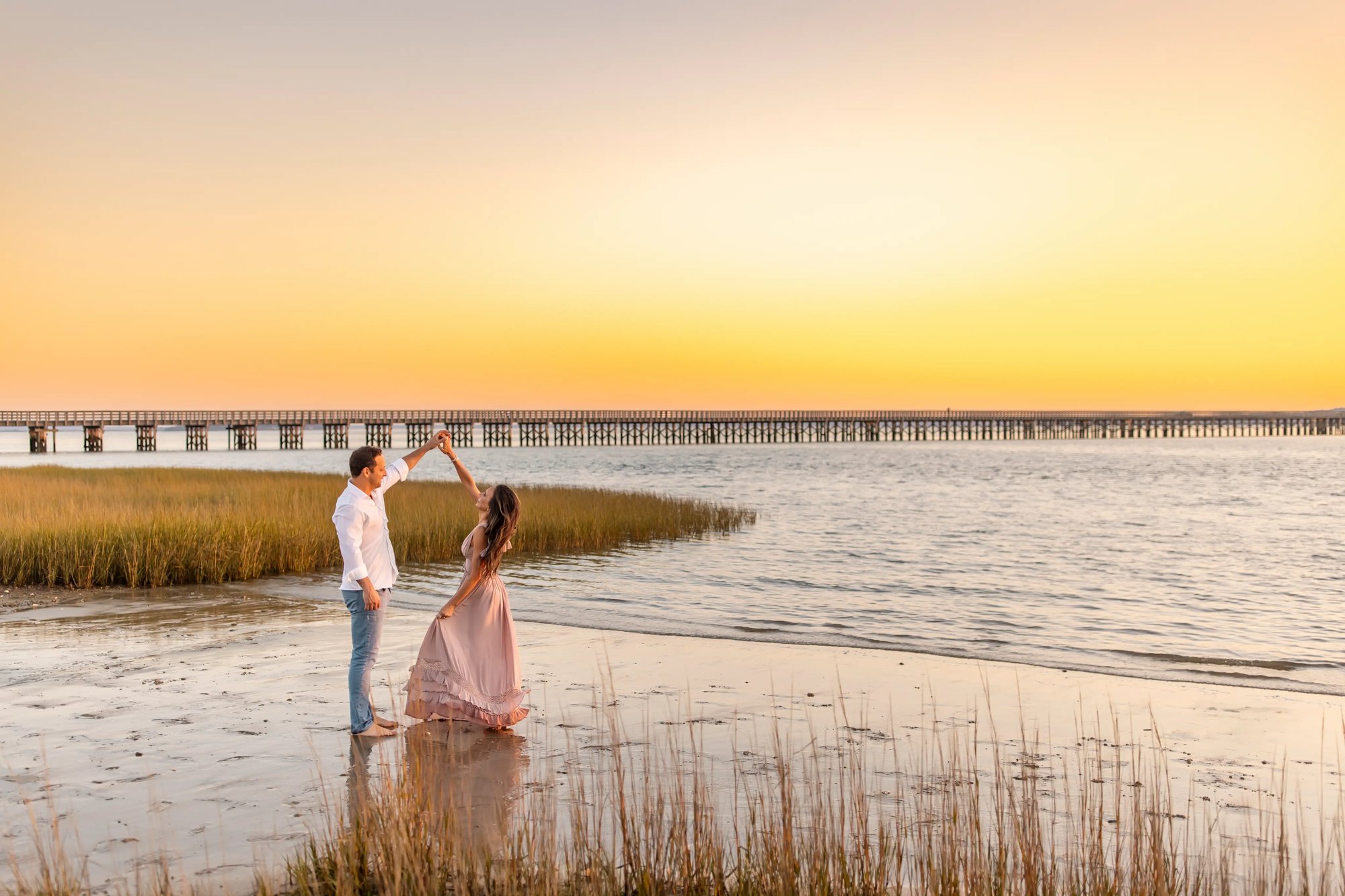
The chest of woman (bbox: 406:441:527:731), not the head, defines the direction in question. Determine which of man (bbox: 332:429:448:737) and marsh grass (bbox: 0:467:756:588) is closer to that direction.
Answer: the man

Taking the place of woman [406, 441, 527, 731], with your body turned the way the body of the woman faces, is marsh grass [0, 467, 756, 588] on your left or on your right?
on your right

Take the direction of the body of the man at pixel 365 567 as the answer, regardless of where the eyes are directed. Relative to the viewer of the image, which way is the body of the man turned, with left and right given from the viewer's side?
facing to the right of the viewer

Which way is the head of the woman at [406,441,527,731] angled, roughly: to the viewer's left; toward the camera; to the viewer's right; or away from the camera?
to the viewer's left

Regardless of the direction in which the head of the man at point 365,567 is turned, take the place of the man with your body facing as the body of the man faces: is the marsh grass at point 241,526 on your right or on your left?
on your left

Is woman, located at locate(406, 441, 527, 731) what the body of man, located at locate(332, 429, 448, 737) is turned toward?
yes

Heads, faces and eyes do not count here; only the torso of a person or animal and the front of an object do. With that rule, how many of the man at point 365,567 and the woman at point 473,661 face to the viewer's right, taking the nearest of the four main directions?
1

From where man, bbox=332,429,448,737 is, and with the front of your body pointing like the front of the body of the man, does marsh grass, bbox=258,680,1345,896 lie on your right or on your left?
on your right

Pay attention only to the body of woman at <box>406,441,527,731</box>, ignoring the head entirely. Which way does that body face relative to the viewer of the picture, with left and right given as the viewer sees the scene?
facing to the left of the viewer

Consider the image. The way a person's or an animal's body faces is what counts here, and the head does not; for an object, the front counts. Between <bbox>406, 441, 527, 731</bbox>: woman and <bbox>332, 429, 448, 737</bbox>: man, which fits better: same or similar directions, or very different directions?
very different directions

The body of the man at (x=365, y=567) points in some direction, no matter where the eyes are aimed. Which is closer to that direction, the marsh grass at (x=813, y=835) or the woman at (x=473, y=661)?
the woman
